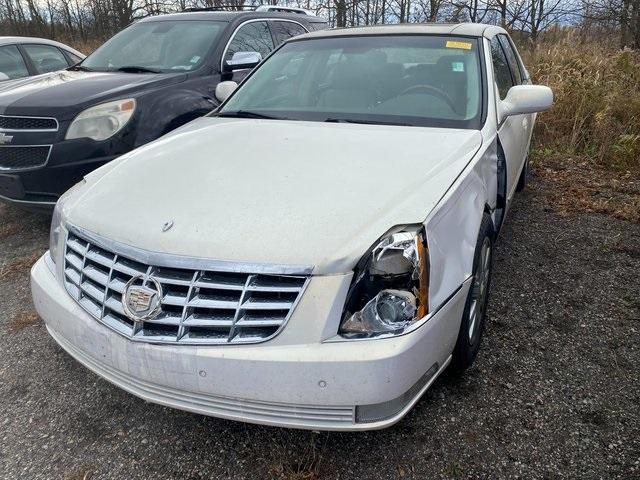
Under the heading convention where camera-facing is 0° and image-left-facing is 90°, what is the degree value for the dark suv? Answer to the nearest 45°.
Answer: approximately 45°

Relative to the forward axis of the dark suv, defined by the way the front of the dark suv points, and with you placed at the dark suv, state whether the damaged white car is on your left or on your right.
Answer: on your left

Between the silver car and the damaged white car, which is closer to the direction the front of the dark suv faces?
the damaged white car

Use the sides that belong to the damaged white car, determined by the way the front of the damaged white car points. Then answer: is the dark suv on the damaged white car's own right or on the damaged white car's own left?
on the damaged white car's own right

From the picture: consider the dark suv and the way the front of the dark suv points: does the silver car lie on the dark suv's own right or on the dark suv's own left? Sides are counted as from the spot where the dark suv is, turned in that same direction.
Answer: on the dark suv's own right

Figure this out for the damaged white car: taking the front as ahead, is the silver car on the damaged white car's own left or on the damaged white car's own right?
on the damaged white car's own right
